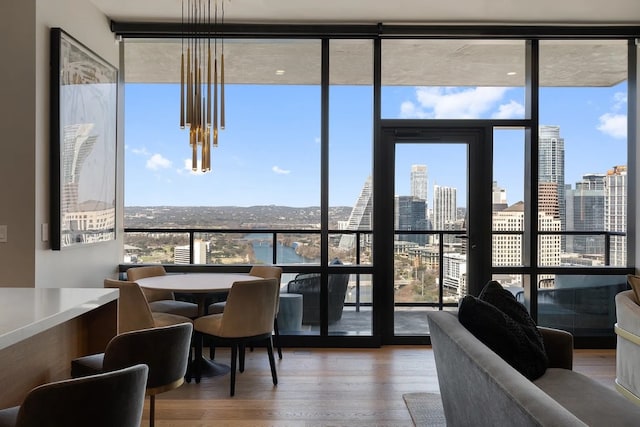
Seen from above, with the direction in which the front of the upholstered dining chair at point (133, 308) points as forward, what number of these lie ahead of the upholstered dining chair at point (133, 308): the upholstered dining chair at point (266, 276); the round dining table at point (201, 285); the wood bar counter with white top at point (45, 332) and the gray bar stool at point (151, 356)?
2

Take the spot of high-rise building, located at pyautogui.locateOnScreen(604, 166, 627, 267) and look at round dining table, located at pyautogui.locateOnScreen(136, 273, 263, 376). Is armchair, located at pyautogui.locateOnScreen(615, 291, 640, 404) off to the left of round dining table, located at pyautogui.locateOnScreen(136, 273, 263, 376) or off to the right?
left

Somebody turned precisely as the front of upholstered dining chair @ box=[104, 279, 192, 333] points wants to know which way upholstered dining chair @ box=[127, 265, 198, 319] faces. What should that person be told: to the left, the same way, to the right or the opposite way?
to the right

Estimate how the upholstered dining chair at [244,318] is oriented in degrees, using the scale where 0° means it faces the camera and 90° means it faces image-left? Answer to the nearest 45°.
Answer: approximately 135°

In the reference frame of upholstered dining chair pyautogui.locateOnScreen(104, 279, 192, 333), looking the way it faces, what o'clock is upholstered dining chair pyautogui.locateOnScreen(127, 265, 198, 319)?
upholstered dining chair pyautogui.locateOnScreen(127, 265, 198, 319) is roughly at 11 o'clock from upholstered dining chair pyautogui.locateOnScreen(104, 279, 192, 333).

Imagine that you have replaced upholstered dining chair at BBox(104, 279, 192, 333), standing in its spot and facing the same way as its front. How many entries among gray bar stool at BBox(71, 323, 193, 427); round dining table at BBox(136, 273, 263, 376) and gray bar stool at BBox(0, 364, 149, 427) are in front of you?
1

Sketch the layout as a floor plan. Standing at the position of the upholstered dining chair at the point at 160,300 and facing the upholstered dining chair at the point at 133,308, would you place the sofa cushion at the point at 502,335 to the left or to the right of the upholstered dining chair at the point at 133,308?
left

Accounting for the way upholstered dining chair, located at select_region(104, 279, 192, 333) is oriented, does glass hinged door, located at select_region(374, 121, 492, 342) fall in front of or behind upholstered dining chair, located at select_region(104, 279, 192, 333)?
in front

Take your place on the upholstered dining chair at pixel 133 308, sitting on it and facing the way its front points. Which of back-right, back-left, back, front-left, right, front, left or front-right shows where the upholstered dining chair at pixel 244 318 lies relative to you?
front-right

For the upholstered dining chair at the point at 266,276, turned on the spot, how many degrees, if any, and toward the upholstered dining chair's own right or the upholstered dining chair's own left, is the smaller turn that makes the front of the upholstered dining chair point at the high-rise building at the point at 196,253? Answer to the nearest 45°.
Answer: approximately 90° to the upholstered dining chair's own right

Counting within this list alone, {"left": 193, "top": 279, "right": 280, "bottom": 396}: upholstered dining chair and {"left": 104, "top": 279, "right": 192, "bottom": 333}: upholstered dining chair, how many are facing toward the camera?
0

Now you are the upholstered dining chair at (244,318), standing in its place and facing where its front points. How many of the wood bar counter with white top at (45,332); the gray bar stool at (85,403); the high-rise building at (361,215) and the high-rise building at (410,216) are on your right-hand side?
2

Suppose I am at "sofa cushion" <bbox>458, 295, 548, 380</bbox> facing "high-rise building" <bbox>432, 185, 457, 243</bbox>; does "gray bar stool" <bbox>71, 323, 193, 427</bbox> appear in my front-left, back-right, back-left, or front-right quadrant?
back-left

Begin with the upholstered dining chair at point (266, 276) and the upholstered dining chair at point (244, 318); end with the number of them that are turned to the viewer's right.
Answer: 0
